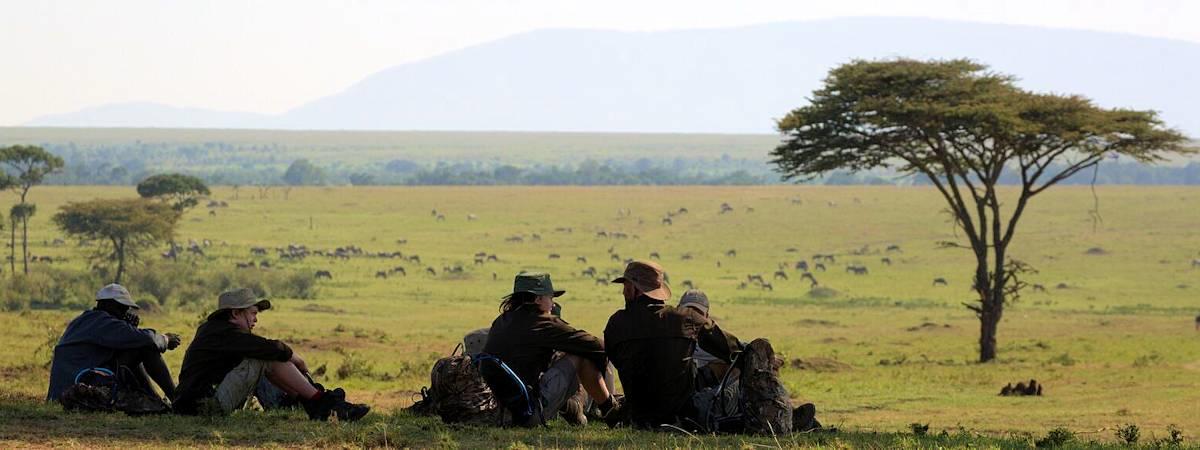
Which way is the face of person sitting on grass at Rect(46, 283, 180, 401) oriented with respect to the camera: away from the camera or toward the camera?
away from the camera

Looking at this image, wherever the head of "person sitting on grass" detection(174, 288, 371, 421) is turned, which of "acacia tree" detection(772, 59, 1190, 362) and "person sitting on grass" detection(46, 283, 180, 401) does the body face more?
the acacia tree

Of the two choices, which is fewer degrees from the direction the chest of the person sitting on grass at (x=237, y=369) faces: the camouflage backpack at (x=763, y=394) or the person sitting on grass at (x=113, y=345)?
the camouflage backpack

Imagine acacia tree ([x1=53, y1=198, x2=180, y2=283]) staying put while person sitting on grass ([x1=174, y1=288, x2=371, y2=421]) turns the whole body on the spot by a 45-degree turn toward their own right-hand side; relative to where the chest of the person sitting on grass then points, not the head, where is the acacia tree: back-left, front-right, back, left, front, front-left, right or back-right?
back-left

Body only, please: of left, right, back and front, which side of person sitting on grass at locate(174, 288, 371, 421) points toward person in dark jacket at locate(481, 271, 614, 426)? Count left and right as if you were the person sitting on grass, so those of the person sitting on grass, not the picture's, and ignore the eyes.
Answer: front

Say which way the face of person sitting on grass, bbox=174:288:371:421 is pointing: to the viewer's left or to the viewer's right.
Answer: to the viewer's right

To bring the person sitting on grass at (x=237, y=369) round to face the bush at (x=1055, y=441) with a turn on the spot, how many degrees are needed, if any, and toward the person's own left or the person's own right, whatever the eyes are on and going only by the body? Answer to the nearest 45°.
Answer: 0° — they already face it

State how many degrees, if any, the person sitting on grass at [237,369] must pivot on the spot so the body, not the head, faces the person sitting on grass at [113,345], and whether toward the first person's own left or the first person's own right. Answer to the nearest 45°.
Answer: approximately 135° to the first person's own left

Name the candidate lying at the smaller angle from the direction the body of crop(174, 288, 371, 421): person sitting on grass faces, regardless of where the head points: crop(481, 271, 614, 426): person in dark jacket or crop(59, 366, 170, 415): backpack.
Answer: the person in dark jacket

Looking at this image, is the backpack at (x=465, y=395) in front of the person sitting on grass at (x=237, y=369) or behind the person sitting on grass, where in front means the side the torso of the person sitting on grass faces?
in front

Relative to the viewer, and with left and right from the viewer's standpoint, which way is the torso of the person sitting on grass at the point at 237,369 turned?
facing to the right of the viewer

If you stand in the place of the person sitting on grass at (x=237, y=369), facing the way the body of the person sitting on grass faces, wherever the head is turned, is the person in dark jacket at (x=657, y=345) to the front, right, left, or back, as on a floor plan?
front
